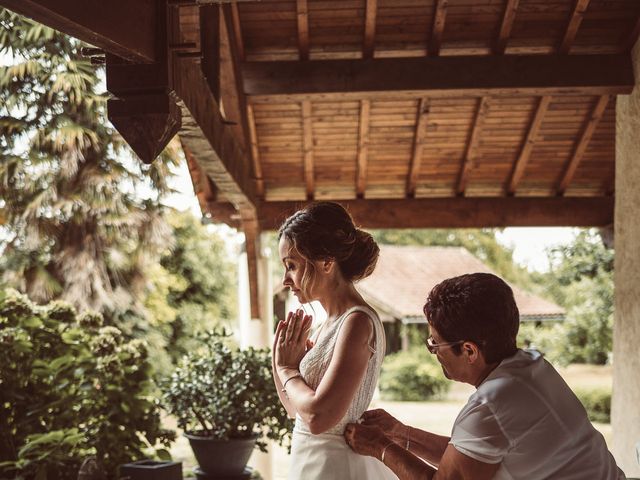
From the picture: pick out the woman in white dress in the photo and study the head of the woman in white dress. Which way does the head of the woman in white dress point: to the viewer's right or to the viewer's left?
to the viewer's left

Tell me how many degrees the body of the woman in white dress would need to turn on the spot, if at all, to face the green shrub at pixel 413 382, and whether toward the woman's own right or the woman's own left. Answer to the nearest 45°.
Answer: approximately 90° to the woman's own right

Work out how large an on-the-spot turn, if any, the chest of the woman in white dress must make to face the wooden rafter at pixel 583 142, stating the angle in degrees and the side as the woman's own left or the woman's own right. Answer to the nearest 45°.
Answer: approximately 135° to the woman's own right

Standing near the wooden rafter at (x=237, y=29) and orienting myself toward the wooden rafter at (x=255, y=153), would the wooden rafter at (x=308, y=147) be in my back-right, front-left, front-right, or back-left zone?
front-right

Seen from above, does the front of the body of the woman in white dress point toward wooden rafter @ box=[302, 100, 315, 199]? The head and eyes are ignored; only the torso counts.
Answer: no

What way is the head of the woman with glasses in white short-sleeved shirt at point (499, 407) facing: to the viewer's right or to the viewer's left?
to the viewer's left

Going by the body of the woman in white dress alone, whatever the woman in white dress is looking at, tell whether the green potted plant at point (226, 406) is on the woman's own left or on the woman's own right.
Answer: on the woman's own right

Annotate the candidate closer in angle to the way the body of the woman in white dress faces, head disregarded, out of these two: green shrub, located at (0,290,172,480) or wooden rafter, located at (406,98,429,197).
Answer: the green shrub

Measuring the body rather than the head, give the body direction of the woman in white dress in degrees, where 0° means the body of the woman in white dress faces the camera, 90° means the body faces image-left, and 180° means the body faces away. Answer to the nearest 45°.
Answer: approximately 90°

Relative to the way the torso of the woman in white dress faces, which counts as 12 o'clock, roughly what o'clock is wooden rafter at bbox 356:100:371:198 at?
The wooden rafter is roughly at 3 o'clock from the woman in white dress.

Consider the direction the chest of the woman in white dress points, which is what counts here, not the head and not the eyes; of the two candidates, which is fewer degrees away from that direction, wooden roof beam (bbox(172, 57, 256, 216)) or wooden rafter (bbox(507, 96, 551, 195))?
the wooden roof beam

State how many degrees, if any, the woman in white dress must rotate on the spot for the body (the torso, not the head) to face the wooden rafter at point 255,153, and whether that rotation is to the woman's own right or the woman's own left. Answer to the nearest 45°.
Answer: approximately 90° to the woman's own right

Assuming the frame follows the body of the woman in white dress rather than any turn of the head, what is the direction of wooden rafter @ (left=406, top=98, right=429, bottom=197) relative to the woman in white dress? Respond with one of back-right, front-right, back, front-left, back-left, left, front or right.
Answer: right
